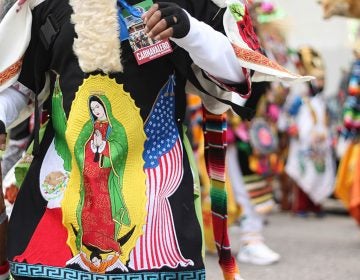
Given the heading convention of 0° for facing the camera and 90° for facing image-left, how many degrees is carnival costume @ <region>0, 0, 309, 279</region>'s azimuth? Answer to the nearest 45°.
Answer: approximately 0°
